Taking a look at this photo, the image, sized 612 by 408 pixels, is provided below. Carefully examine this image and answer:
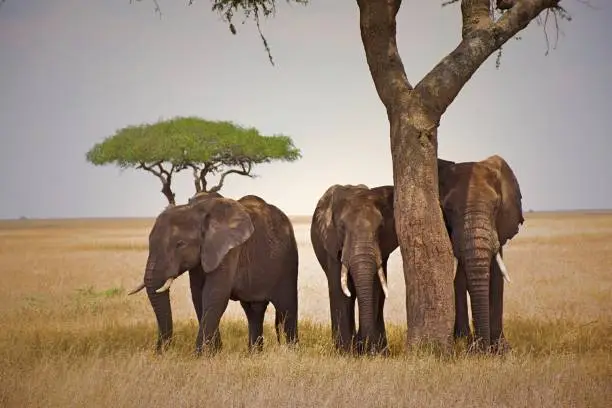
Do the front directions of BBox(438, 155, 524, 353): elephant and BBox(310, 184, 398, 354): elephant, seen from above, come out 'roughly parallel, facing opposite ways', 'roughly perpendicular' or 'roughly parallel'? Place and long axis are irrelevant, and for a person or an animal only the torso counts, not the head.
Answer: roughly parallel

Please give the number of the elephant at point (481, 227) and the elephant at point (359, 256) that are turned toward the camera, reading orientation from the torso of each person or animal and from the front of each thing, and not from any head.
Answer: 2

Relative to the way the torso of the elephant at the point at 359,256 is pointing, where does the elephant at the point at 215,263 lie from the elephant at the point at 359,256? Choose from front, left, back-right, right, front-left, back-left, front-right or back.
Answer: right

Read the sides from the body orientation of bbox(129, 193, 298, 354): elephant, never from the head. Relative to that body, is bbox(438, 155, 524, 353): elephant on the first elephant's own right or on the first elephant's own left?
on the first elephant's own left

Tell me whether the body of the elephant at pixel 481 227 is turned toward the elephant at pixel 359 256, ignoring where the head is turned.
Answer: no

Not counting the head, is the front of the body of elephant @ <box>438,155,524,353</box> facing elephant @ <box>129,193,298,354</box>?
no

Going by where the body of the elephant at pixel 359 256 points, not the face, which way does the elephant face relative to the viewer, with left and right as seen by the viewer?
facing the viewer

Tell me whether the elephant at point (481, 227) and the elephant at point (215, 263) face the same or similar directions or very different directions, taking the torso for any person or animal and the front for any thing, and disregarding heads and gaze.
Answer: same or similar directions

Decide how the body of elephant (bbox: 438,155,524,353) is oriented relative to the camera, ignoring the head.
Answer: toward the camera

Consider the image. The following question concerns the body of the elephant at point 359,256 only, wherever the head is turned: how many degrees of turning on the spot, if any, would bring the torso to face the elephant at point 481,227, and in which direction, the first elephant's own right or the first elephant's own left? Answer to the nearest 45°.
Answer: approximately 90° to the first elephant's own left
